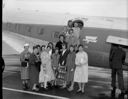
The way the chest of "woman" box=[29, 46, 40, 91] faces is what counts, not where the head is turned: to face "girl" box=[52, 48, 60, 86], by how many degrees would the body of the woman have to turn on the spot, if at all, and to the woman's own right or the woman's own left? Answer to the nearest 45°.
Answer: approximately 45° to the woman's own left

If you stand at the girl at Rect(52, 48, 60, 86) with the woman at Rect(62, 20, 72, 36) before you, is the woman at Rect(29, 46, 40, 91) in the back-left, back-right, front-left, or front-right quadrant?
back-left

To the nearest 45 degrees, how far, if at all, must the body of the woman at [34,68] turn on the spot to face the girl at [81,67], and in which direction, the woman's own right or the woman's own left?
approximately 45° to the woman's own left

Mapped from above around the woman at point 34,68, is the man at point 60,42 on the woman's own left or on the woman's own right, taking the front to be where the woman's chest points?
on the woman's own left

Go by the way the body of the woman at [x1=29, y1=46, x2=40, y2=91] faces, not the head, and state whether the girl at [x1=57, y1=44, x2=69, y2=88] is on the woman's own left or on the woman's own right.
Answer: on the woman's own left

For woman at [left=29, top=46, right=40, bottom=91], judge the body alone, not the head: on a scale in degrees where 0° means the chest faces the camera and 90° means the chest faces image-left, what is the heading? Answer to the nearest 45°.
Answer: approximately 315°

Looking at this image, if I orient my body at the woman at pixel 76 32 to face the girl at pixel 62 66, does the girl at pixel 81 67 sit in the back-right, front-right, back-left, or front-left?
front-left

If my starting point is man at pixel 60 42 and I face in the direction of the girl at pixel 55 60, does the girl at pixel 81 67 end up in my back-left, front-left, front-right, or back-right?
front-left

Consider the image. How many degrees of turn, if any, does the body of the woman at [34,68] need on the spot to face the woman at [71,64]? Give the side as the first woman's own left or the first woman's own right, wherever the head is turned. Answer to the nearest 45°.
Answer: approximately 45° to the first woman's own left
